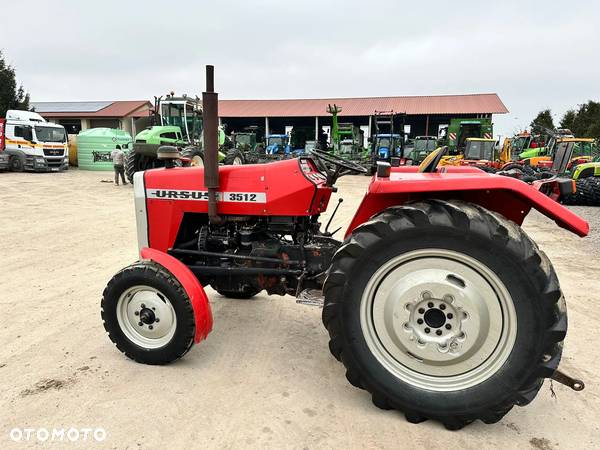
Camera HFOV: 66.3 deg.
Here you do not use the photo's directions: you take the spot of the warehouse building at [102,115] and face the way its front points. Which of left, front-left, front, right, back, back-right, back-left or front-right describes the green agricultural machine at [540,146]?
front-left

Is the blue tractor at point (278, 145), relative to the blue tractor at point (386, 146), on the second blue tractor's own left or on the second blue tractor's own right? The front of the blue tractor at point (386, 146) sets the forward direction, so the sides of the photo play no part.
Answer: on the second blue tractor's own right

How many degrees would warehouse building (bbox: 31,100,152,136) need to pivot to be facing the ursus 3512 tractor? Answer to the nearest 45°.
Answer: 0° — it already faces it

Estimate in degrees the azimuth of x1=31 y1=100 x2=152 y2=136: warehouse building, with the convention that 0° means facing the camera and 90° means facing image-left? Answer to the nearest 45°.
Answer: approximately 0°

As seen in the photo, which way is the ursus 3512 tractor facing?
to the viewer's left

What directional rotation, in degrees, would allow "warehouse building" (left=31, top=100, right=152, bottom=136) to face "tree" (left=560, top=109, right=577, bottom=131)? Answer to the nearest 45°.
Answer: approximately 90° to its left

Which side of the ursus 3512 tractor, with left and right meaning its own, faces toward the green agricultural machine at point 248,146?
right

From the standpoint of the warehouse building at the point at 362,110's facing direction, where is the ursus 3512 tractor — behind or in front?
in front

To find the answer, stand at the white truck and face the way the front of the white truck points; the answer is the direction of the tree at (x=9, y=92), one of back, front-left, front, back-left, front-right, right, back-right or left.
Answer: back-left

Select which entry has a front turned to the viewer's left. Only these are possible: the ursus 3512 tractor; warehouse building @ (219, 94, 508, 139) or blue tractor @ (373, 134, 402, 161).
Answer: the ursus 3512 tractor

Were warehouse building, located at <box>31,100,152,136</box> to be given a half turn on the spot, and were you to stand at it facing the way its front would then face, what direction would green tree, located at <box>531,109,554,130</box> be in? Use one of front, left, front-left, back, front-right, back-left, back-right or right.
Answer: right
